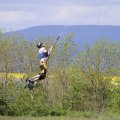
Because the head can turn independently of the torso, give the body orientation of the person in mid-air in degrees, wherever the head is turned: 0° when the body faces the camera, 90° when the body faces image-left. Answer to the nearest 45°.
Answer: approximately 270°
